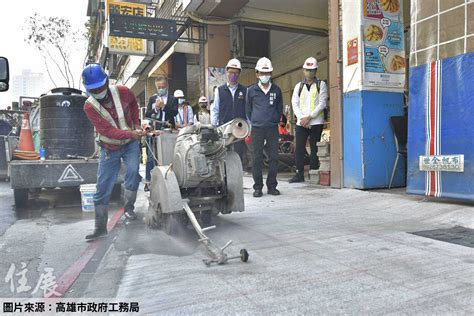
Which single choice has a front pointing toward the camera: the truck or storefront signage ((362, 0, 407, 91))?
the storefront signage

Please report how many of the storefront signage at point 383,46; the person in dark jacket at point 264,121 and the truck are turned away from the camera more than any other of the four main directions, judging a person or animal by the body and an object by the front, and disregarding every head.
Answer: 1

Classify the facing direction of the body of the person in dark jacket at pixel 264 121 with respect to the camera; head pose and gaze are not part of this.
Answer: toward the camera

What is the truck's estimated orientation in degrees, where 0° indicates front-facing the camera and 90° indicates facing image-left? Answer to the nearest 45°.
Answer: approximately 180°

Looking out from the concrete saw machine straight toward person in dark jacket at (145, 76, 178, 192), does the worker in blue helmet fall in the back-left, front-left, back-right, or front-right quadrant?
front-left

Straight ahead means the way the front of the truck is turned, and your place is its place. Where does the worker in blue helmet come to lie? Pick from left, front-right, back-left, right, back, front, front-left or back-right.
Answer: back

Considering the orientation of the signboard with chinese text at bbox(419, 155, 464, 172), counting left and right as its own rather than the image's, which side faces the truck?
right

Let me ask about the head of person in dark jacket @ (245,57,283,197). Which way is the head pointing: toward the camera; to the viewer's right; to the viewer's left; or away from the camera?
toward the camera

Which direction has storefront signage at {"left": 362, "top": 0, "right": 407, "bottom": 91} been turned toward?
toward the camera

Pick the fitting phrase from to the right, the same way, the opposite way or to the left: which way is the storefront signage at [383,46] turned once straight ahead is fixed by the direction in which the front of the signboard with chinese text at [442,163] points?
the same way

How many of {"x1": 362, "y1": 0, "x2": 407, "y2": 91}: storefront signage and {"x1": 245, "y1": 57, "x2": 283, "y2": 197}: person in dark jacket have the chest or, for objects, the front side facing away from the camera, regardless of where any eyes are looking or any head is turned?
0

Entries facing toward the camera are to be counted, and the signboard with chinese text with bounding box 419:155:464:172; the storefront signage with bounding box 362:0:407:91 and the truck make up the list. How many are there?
2
